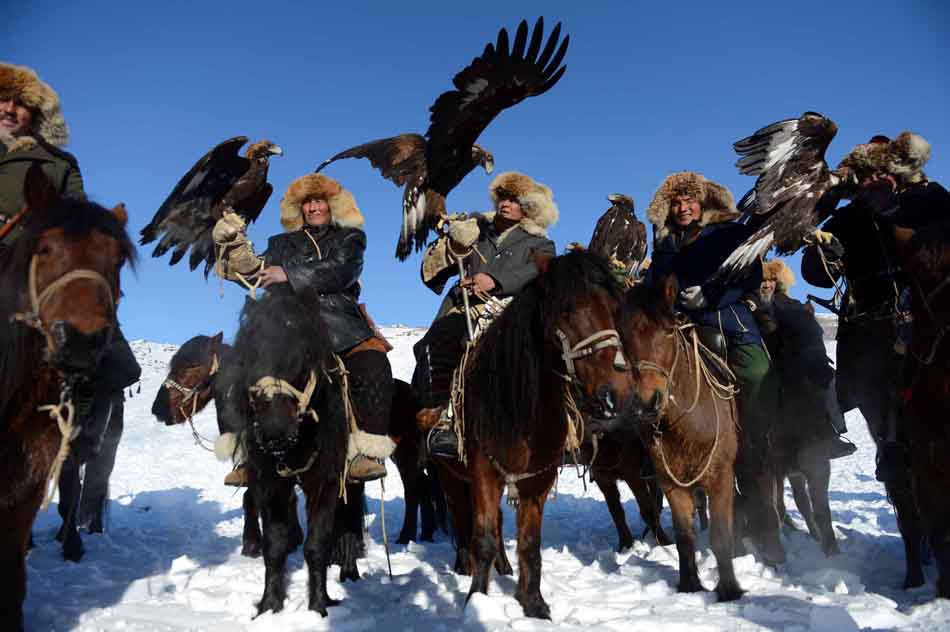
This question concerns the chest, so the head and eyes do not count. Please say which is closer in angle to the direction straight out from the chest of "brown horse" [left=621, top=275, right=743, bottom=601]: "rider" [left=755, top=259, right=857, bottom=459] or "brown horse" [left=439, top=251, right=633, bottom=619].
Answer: the brown horse

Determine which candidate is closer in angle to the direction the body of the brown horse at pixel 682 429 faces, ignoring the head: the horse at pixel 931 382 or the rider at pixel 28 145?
the rider

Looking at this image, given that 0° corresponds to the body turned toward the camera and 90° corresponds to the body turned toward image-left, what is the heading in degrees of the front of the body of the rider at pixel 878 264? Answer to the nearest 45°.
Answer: approximately 0°

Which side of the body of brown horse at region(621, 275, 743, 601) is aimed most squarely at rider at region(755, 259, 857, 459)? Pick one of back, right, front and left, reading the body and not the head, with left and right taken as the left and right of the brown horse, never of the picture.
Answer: back

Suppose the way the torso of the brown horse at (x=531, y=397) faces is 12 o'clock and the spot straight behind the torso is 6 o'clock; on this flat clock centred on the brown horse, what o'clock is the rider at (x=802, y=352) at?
The rider is roughly at 9 o'clock from the brown horse.

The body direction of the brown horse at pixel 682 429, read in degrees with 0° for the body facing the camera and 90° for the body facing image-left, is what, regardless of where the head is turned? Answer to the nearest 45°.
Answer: approximately 45°
